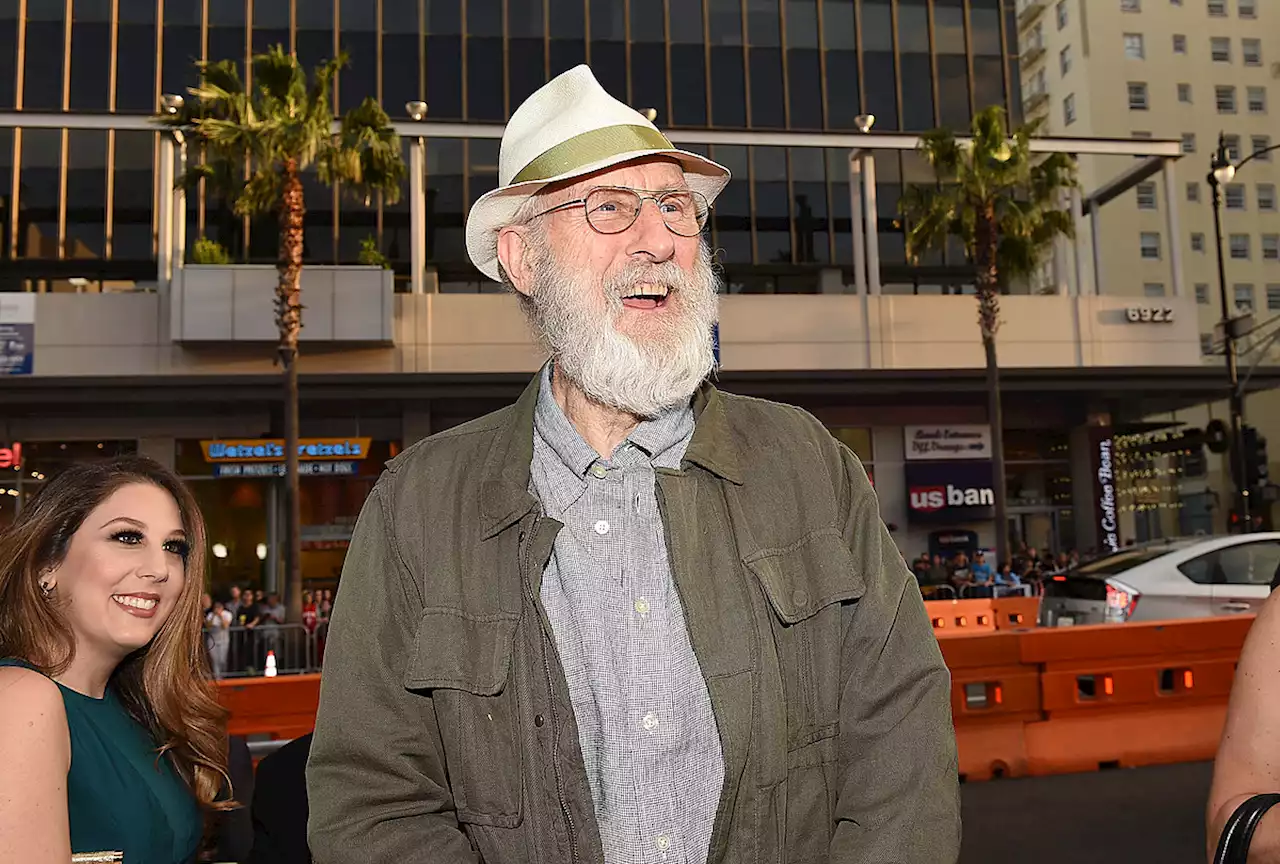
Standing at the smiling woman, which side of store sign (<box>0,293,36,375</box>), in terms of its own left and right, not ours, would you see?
front

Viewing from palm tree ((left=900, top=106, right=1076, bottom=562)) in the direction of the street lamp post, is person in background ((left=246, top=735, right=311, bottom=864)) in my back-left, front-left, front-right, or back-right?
back-right

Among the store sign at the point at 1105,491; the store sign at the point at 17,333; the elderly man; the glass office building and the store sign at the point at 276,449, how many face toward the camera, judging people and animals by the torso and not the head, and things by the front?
5

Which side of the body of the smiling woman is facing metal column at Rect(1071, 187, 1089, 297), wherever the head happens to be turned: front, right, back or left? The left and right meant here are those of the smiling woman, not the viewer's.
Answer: left

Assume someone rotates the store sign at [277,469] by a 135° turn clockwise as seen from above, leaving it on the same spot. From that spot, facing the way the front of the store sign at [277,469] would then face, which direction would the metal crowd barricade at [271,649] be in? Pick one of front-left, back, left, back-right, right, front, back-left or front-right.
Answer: back-left

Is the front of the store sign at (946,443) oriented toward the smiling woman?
yes

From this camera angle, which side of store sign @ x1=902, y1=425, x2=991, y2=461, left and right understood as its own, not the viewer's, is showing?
front

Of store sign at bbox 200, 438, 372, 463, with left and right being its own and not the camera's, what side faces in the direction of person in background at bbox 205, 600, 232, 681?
front

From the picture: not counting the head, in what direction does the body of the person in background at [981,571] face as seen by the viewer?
toward the camera

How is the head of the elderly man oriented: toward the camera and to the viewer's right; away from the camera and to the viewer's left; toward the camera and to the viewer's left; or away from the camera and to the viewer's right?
toward the camera and to the viewer's right

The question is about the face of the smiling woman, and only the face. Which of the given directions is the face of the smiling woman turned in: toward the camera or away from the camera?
toward the camera

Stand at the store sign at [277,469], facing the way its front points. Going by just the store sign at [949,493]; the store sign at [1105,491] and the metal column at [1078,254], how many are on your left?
3

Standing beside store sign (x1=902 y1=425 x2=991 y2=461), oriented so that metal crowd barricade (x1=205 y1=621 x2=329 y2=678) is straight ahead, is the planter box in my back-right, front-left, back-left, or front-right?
front-right

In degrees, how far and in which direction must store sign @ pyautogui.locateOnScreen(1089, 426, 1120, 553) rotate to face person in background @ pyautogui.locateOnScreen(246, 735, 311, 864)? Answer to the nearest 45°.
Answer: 0° — it already faces them

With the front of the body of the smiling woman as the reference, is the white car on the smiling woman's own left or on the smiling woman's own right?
on the smiling woman's own left

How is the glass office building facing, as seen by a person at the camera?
facing the viewer

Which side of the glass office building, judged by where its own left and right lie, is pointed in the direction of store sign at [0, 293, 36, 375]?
right

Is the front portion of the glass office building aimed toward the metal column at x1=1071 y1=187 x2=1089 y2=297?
no

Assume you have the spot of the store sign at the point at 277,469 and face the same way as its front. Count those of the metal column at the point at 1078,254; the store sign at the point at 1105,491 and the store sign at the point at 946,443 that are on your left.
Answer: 3
